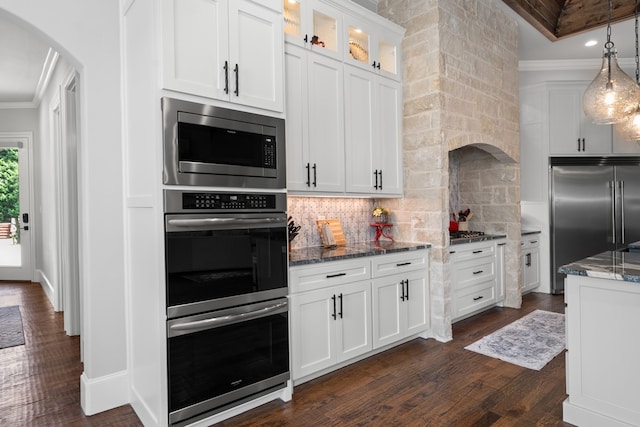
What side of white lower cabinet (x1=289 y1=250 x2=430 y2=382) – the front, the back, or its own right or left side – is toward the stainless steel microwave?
right

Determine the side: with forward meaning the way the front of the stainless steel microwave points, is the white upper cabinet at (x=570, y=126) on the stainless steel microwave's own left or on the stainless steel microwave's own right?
on the stainless steel microwave's own left

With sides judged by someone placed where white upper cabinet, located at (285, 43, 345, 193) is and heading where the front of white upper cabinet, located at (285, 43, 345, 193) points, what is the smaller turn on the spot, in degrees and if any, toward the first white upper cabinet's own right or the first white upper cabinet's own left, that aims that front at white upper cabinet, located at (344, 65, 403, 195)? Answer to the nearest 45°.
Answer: approximately 90° to the first white upper cabinet's own left

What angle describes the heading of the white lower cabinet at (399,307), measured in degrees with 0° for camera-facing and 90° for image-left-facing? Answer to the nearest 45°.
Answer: approximately 315°

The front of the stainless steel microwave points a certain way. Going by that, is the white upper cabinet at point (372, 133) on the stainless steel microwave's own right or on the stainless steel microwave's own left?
on the stainless steel microwave's own left

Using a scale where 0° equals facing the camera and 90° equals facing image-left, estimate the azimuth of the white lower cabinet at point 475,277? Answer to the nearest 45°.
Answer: approximately 315°

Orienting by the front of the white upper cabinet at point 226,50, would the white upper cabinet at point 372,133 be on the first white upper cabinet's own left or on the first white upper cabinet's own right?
on the first white upper cabinet's own left

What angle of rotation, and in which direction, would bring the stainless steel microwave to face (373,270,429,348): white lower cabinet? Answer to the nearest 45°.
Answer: approximately 90° to its left

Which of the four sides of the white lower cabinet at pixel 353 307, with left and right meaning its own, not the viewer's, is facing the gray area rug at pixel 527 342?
left
